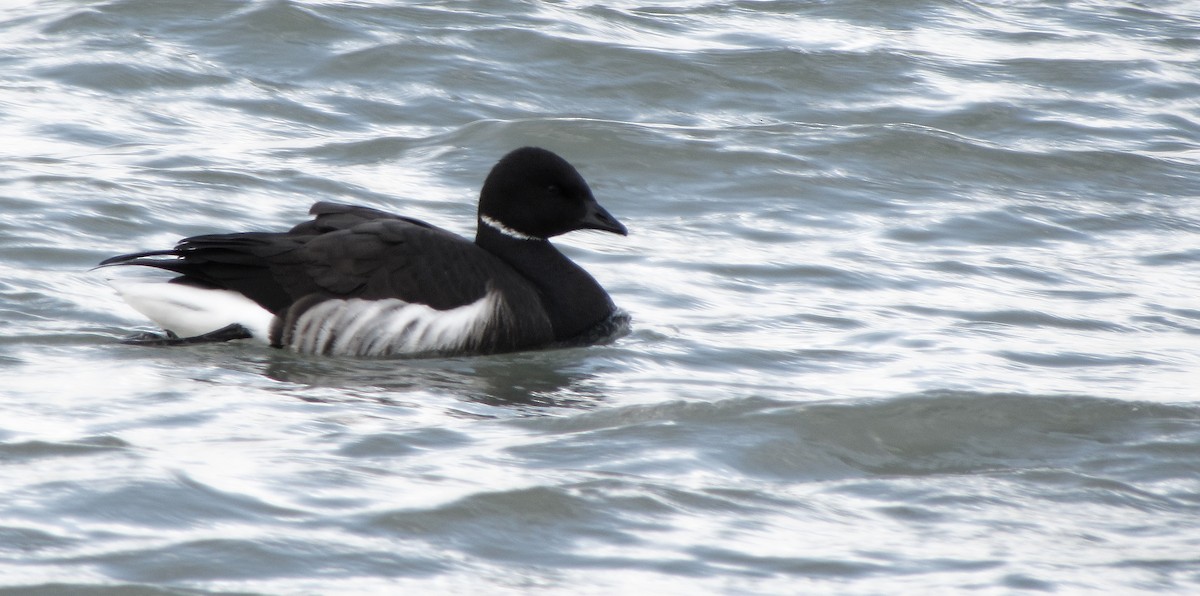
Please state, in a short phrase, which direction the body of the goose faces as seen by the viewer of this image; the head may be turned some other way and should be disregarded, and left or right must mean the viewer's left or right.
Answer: facing to the right of the viewer
